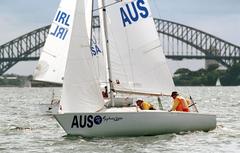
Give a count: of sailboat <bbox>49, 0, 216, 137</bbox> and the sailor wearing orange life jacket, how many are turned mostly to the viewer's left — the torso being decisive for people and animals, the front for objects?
2

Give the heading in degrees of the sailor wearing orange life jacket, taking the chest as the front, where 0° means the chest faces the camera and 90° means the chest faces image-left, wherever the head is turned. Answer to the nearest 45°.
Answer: approximately 90°

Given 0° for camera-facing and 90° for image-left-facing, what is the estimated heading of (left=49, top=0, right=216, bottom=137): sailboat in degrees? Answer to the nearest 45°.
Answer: approximately 90°
